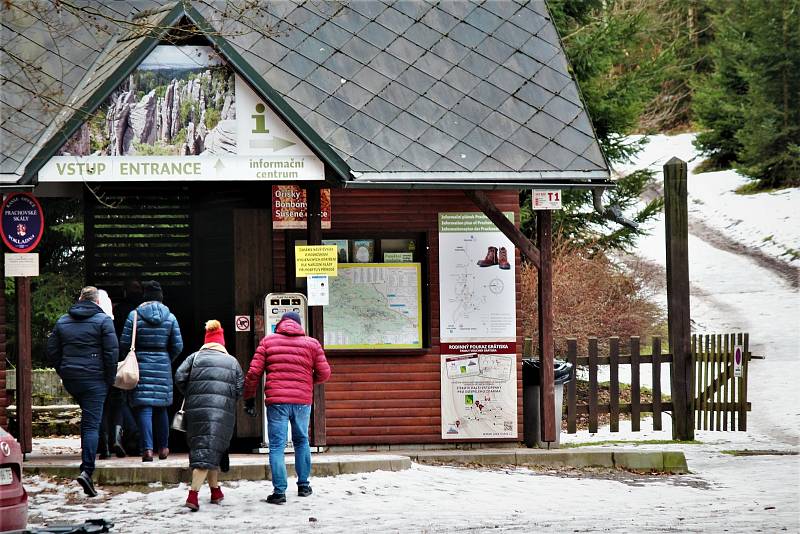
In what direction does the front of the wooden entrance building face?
toward the camera

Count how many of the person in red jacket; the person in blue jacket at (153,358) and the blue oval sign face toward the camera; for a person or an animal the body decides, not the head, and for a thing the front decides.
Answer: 1

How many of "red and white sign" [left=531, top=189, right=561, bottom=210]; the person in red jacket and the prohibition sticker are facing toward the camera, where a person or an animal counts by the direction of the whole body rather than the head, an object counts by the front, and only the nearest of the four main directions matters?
2

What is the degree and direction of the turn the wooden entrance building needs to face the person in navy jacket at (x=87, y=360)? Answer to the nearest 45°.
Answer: approximately 45° to its right

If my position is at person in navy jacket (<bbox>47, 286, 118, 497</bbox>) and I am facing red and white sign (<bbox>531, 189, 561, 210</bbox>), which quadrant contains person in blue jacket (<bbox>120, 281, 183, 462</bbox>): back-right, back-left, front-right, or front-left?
front-left

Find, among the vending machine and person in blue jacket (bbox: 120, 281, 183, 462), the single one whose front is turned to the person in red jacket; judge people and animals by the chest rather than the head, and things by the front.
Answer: the vending machine

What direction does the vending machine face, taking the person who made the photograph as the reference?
facing the viewer

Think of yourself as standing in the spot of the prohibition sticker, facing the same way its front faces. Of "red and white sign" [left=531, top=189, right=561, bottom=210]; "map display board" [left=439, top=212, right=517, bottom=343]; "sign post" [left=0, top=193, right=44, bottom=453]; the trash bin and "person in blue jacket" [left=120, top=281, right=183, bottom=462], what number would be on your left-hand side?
3

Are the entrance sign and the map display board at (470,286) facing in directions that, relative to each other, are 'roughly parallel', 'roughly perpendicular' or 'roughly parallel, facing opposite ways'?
roughly parallel

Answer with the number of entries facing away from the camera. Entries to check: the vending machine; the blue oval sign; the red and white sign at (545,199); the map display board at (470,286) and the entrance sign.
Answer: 0

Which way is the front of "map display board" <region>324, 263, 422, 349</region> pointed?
toward the camera

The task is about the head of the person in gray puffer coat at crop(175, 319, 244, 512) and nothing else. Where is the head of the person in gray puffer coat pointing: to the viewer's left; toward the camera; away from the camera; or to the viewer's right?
away from the camera

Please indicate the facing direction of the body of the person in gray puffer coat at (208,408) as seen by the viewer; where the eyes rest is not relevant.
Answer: away from the camera

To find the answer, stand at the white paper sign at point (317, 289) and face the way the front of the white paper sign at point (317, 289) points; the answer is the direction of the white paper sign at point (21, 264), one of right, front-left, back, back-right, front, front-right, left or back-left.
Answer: right

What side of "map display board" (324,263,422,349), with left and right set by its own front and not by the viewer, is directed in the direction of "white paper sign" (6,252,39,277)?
right
